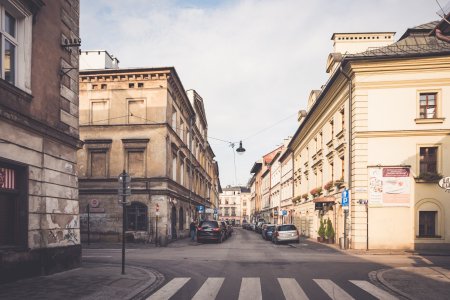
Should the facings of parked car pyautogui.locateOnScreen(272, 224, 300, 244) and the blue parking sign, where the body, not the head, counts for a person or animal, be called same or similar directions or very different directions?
very different directions

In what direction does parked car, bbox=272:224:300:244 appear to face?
away from the camera
